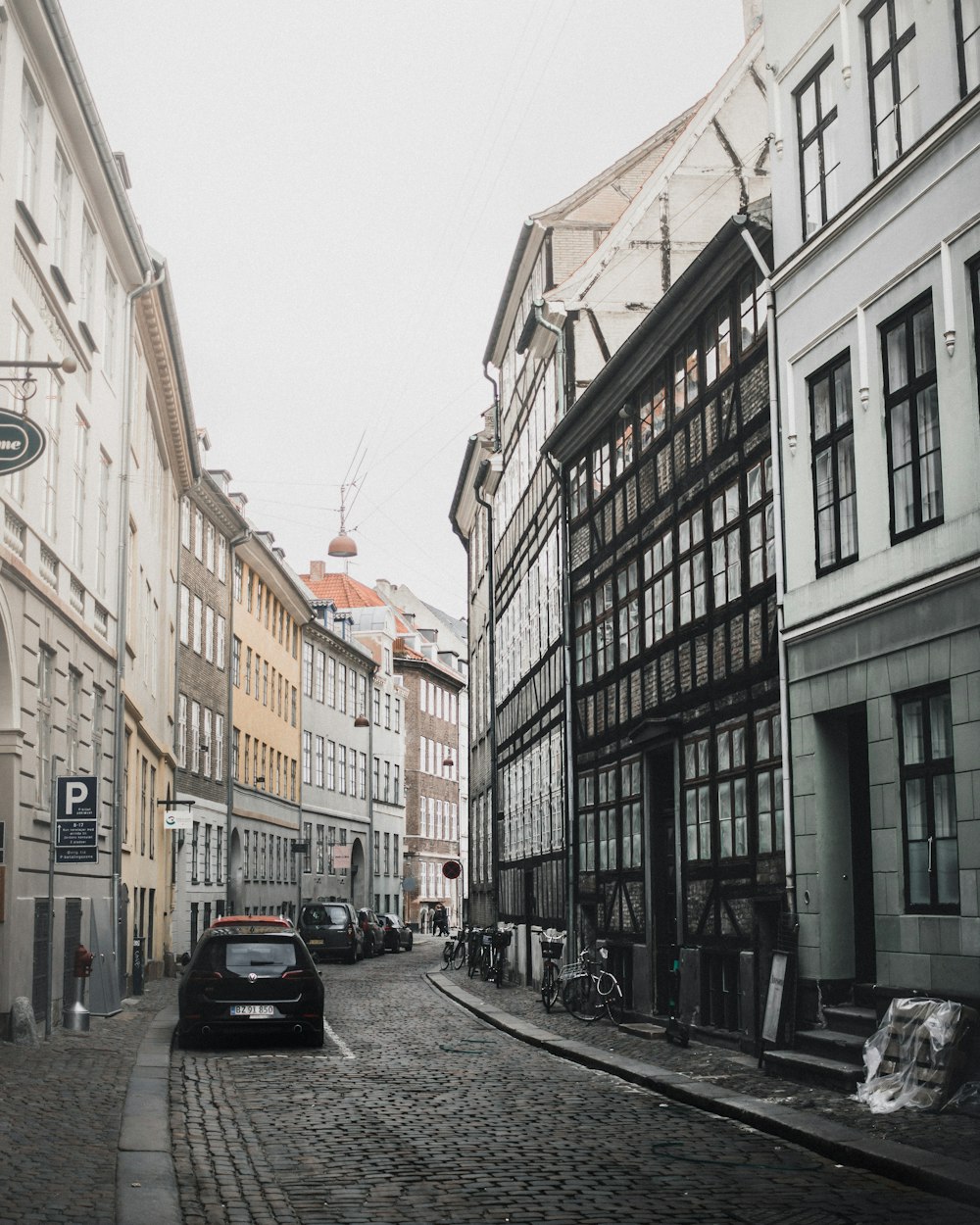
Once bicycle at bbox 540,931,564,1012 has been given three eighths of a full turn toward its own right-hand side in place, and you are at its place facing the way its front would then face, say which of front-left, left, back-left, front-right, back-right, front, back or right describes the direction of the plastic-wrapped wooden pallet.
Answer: back-left

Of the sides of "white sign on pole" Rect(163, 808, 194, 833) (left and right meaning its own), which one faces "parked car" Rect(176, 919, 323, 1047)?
front

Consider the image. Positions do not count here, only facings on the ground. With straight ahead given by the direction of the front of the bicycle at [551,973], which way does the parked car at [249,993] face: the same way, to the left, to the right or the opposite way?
the opposite way

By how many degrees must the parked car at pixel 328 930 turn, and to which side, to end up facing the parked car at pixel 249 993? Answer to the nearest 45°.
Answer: approximately 180°

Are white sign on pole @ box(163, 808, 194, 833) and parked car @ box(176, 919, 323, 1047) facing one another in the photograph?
yes

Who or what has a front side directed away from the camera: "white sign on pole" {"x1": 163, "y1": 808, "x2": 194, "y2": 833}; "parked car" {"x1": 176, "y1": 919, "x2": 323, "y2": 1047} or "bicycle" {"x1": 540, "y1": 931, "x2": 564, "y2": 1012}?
the parked car

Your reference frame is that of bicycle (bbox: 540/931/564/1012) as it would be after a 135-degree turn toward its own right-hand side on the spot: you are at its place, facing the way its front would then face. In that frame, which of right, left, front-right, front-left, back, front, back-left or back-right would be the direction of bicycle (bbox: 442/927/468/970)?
front-right

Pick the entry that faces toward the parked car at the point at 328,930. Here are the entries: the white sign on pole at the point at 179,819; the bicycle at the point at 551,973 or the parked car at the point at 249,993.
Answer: the parked car at the point at 249,993

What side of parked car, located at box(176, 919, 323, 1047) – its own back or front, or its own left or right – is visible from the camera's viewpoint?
back

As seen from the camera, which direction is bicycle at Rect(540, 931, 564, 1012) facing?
toward the camera

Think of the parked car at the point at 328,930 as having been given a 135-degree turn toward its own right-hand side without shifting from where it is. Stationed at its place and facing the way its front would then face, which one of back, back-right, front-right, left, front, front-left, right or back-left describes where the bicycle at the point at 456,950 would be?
front

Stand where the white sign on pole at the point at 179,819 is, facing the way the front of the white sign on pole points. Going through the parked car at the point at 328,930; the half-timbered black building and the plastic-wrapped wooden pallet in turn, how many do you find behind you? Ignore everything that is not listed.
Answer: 1

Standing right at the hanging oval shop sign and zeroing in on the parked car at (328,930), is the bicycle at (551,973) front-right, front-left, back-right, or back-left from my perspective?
front-right

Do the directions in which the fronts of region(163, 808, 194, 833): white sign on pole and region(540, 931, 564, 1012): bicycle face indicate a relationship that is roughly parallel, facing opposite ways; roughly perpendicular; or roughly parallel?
roughly parallel

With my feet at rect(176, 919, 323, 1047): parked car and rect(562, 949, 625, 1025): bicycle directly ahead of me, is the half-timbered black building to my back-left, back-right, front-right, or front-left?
front-right

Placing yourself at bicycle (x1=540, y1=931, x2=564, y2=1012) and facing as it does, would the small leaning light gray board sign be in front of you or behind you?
in front

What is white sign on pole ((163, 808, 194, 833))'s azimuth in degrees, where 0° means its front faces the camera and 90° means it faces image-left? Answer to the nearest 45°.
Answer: approximately 0°
